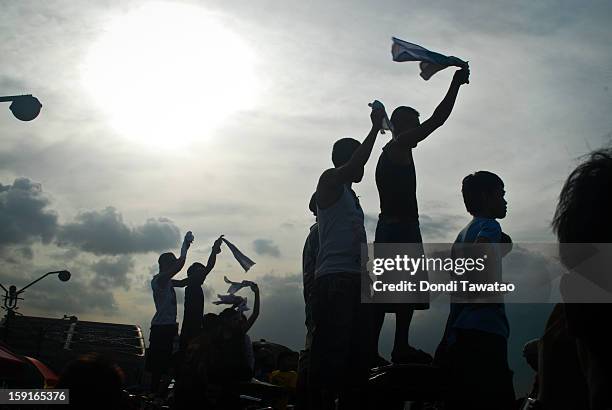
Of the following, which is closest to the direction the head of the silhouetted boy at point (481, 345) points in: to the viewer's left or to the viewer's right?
to the viewer's right

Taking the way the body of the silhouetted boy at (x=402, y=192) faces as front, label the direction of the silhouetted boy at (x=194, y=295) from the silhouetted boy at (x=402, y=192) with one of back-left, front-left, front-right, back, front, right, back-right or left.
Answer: back-left

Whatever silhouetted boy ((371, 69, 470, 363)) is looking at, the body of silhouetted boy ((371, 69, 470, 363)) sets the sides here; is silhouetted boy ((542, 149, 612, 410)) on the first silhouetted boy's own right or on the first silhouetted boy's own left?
on the first silhouetted boy's own right

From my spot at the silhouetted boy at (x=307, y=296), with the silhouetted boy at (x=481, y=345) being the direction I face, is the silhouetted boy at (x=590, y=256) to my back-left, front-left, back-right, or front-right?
front-right
